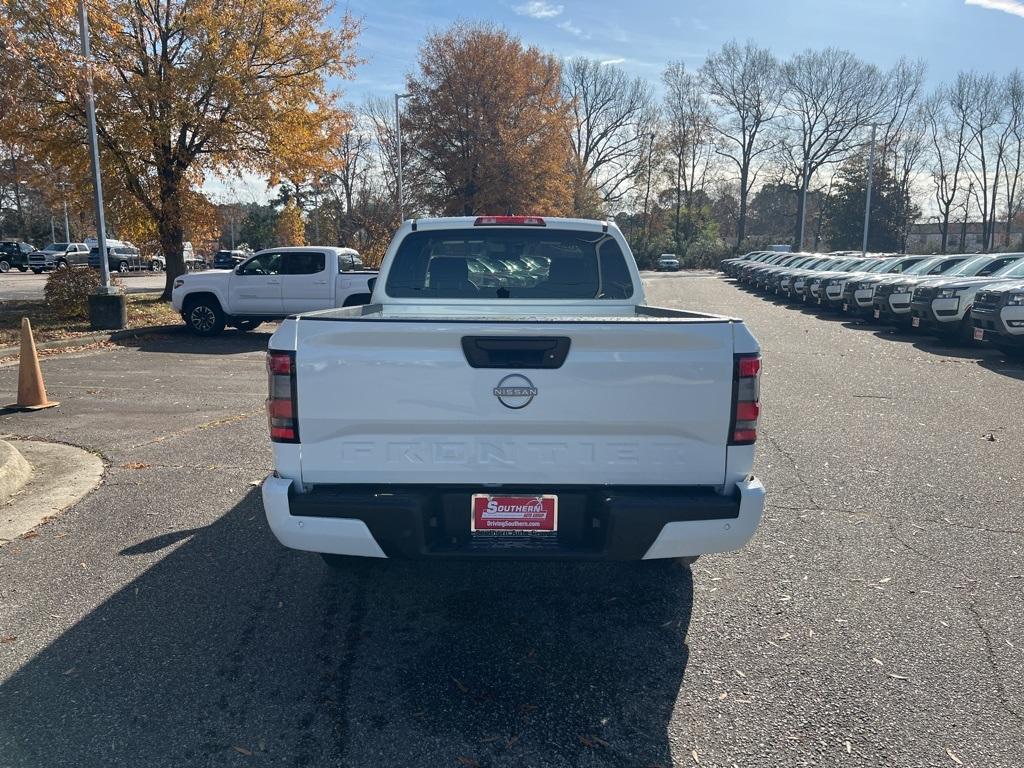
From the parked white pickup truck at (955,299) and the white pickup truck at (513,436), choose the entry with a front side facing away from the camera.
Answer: the white pickup truck at (513,436)

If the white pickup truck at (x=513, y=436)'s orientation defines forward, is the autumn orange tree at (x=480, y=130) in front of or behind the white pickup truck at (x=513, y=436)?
in front

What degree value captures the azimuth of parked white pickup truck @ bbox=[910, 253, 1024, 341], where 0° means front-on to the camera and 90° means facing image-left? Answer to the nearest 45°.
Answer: approximately 45°

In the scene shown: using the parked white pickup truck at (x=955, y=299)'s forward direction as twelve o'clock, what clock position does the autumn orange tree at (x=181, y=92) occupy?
The autumn orange tree is roughly at 1 o'clock from the parked white pickup truck.

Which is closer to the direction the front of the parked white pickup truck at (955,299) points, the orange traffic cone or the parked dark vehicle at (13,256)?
the orange traffic cone

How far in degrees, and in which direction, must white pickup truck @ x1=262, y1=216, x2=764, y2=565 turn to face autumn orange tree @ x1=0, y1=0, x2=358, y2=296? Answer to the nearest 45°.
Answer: approximately 45° to its left

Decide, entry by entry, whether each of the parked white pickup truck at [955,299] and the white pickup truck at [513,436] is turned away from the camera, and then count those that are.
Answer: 1

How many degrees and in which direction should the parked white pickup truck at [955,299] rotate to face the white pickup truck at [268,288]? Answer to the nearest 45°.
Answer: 0° — it already faces it

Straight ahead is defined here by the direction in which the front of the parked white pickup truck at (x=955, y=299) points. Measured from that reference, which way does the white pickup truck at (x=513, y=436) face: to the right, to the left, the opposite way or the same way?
to the right

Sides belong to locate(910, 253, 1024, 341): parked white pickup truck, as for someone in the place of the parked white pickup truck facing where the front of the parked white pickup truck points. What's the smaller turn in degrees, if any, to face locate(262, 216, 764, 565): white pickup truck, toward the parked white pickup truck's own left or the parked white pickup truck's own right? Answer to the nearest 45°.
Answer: approximately 45° to the parked white pickup truck's own left

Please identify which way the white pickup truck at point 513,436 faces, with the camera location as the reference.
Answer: facing away from the viewer

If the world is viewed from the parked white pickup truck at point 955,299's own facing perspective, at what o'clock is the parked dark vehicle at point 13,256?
The parked dark vehicle is roughly at 2 o'clock from the parked white pickup truck.

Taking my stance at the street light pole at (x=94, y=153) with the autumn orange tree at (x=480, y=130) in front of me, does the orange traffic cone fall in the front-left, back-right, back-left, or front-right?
back-right
